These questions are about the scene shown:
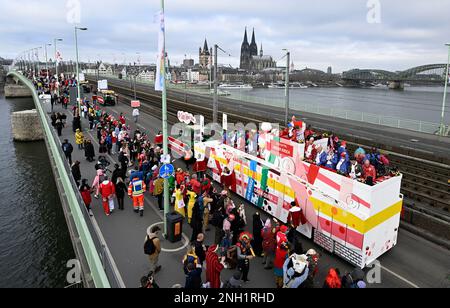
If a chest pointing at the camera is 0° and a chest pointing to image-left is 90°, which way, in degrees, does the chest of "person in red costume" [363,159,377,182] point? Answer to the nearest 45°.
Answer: approximately 45°

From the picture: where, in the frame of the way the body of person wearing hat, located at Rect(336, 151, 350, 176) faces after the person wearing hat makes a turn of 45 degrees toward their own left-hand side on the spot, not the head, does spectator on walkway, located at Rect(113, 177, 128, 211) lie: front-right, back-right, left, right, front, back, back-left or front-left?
right

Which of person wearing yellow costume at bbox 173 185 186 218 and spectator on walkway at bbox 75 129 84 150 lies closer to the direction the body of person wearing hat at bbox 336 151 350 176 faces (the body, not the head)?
the person wearing yellow costume

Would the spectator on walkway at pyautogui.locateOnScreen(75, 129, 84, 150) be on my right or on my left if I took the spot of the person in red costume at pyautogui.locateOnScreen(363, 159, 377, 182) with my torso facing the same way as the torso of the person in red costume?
on my right

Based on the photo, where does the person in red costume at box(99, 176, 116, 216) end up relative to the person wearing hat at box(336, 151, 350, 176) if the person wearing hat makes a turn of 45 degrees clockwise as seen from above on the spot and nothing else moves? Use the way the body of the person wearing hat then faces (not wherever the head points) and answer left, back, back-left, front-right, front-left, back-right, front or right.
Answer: front

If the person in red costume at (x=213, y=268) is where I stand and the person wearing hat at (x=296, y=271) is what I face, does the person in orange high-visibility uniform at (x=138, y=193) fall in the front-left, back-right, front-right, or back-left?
back-left

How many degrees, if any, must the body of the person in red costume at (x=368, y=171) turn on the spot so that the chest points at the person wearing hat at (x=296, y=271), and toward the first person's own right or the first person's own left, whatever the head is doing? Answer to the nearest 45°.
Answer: approximately 45° to the first person's own left

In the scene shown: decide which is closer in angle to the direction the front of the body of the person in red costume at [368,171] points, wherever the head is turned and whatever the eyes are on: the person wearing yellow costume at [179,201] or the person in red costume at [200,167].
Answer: the person wearing yellow costume

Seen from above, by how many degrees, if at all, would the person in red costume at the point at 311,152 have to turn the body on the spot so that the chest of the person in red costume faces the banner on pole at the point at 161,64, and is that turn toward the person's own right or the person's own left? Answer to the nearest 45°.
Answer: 0° — they already face it

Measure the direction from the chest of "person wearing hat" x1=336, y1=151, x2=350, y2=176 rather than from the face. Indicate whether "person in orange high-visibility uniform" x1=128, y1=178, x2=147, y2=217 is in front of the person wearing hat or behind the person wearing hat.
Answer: in front

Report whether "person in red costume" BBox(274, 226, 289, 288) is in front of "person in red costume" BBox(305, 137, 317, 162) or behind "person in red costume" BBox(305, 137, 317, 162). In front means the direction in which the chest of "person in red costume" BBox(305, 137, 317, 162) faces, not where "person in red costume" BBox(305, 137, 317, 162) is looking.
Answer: in front

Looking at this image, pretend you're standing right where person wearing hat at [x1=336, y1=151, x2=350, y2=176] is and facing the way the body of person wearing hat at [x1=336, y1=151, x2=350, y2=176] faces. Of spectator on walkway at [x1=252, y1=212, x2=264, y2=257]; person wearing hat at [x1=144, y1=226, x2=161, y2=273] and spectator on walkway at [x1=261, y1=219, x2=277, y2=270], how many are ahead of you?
3

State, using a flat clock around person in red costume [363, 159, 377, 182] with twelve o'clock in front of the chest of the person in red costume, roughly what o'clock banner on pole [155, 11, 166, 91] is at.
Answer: The banner on pole is roughly at 1 o'clock from the person in red costume.

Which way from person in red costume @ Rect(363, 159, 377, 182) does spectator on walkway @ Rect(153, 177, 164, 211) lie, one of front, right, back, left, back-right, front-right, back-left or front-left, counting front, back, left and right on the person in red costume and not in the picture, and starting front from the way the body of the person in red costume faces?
front-right

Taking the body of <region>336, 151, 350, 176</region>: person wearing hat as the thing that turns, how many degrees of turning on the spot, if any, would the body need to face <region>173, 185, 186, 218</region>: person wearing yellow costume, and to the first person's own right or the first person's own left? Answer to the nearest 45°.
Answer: approximately 45° to the first person's own right
